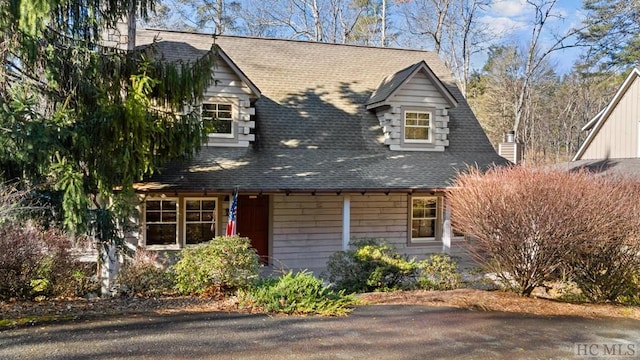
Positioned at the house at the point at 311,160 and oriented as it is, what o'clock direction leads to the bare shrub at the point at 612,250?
The bare shrub is roughly at 10 o'clock from the house.

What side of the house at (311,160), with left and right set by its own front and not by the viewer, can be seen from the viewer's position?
front

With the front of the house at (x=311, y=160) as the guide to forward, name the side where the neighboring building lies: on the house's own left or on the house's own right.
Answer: on the house's own left

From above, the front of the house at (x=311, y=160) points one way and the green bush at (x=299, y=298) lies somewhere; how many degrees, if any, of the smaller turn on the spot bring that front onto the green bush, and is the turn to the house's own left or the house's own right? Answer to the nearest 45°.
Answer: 0° — it already faces it

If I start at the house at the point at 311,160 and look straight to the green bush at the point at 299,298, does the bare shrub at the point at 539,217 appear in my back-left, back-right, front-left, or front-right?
front-left

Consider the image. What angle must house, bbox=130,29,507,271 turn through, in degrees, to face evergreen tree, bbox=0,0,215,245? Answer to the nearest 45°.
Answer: approximately 45° to its right

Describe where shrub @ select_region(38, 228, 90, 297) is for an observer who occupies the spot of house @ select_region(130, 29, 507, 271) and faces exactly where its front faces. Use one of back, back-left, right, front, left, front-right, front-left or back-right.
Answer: front-right

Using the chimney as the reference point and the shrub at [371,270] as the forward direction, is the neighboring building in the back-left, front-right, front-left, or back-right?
back-left

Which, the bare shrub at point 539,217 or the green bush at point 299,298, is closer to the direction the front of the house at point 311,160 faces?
the green bush

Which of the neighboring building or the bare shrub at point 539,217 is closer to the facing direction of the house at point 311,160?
the bare shrub

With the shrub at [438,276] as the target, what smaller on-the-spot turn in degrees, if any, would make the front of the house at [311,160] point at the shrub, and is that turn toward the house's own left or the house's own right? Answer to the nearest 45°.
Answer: approximately 45° to the house's own left

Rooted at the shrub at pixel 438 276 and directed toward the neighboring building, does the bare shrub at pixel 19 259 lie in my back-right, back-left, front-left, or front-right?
back-left

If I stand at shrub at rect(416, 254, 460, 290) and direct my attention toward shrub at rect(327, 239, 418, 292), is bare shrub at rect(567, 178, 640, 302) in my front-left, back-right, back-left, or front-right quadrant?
back-left

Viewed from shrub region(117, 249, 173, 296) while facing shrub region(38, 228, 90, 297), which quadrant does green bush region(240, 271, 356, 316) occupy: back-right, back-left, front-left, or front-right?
back-left
